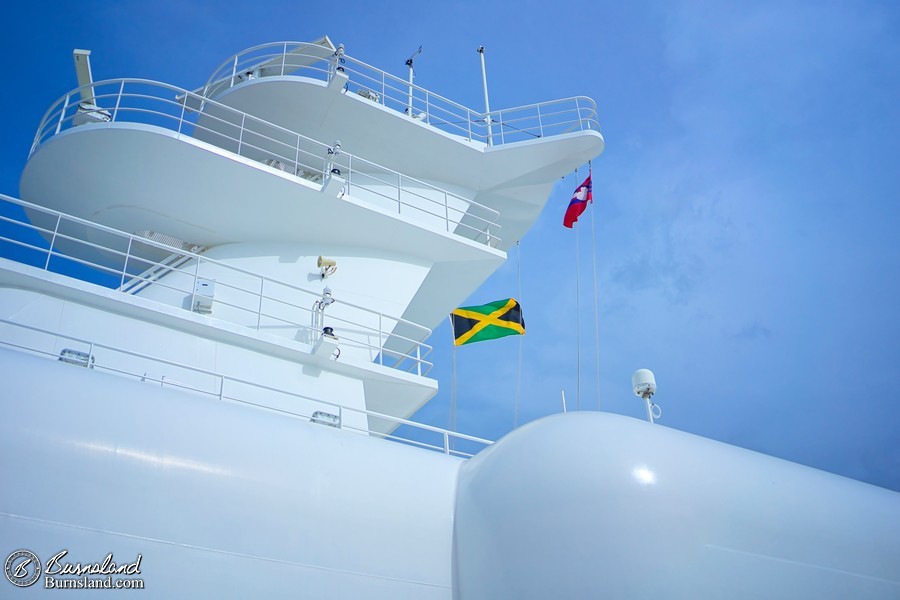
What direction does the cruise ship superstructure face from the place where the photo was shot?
facing the viewer and to the left of the viewer
